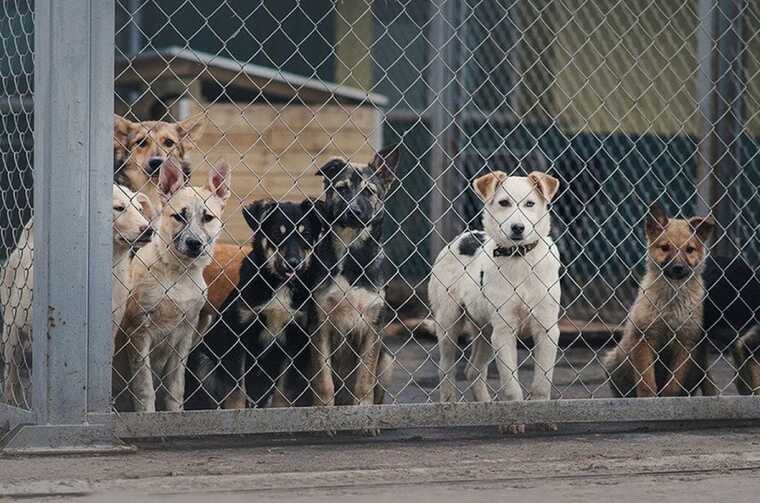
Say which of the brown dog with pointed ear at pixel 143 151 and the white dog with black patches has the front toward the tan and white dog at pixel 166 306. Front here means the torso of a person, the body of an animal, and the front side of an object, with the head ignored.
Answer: the brown dog with pointed ear

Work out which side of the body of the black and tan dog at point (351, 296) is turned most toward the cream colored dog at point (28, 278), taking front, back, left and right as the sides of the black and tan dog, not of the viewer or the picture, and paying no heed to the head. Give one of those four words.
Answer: right

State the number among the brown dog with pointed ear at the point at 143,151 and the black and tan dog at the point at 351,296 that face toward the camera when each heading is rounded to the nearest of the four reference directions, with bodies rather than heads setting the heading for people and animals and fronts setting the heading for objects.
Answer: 2

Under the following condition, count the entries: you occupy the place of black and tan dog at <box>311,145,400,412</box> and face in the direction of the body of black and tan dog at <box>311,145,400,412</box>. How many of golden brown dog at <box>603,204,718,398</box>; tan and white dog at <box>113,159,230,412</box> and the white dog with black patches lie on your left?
2

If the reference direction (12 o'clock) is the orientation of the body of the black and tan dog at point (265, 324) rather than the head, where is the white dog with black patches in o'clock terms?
The white dog with black patches is roughly at 10 o'clock from the black and tan dog.

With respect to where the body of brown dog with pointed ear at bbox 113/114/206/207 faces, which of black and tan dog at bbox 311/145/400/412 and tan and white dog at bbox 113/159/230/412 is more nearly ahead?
the tan and white dog

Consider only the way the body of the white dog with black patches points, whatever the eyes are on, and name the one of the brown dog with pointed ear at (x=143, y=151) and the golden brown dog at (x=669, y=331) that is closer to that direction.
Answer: the golden brown dog

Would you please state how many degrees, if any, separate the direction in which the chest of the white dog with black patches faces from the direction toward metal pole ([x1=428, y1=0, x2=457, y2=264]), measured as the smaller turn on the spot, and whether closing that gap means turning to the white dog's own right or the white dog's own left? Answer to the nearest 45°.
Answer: approximately 135° to the white dog's own left

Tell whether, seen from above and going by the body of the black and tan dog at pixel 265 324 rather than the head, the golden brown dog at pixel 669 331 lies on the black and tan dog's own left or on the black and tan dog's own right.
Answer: on the black and tan dog's own left

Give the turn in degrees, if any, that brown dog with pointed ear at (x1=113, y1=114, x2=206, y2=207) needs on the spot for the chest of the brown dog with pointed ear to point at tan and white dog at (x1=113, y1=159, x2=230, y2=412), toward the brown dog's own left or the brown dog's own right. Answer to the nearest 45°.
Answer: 0° — it already faces it

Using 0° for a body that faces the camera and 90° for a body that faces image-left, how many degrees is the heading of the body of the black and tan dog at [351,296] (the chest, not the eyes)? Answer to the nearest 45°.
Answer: approximately 0°
